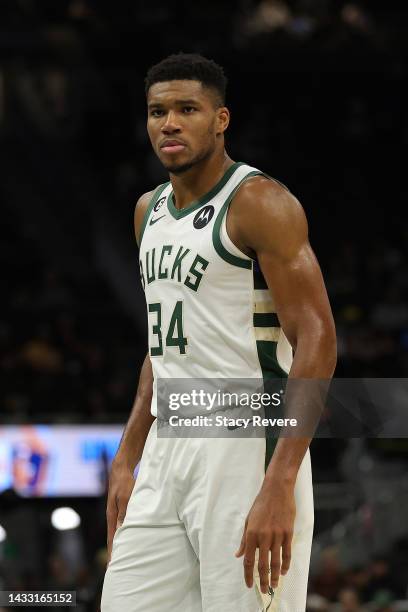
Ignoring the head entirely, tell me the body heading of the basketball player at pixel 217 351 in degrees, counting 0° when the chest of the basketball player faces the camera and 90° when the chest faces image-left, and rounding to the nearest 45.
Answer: approximately 45°

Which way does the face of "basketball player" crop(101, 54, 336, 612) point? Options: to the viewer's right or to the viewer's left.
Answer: to the viewer's left
